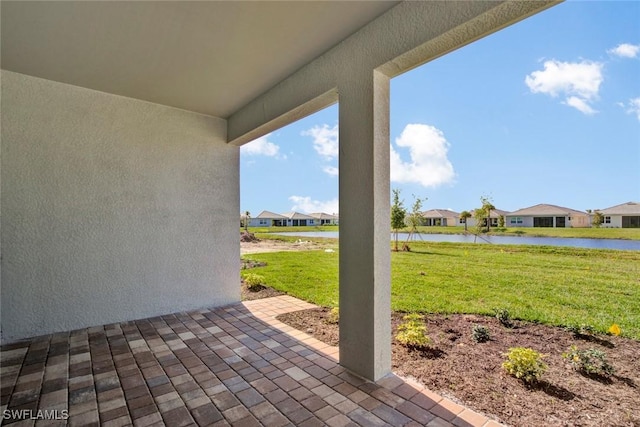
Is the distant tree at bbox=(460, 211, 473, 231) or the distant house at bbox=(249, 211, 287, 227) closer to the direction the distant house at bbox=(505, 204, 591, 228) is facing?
the distant tree
